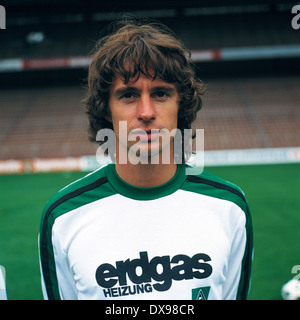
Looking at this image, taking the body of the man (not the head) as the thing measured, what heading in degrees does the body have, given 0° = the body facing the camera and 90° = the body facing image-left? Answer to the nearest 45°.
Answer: approximately 0°
